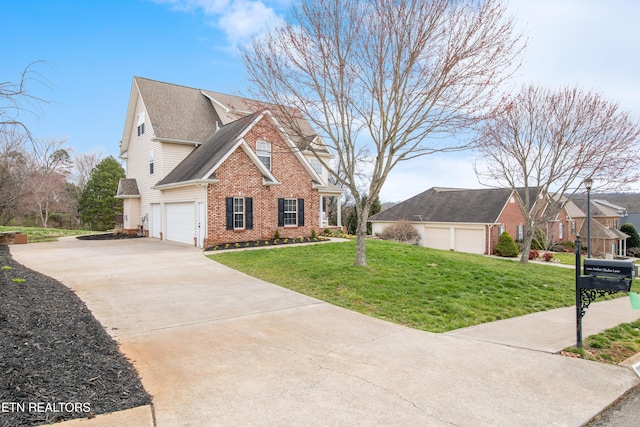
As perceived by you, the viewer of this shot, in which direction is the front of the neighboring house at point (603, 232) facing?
facing the viewer and to the right of the viewer

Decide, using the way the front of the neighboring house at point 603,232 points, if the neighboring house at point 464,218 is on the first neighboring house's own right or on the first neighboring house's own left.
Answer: on the first neighboring house's own right

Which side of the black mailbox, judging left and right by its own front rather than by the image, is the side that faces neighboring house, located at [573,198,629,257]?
left

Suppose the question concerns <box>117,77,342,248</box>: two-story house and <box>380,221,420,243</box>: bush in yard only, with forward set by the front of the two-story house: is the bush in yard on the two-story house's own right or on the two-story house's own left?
on the two-story house's own left

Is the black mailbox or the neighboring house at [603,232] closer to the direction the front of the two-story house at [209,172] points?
the black mailbox

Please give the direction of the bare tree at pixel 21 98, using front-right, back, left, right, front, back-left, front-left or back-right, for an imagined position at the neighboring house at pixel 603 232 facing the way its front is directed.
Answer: front-right

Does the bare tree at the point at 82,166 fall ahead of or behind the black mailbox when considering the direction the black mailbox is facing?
behind

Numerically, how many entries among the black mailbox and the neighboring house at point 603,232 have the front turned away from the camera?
0

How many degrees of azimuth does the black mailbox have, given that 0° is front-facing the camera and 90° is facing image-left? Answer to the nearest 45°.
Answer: approximately 270°

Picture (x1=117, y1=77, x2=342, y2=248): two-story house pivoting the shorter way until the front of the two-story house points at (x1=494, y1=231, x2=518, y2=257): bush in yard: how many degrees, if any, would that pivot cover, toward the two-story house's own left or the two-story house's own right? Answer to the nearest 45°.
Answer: approximately 45° to the two-story house's own left

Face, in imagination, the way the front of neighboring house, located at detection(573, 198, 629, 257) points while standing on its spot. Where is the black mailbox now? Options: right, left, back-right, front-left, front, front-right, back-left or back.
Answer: front-right

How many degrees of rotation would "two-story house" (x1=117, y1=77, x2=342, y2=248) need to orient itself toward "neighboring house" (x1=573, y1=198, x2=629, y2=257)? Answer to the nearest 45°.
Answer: approximately 45° to its left
